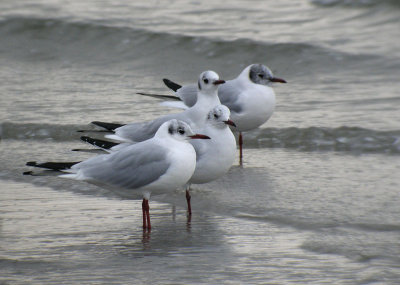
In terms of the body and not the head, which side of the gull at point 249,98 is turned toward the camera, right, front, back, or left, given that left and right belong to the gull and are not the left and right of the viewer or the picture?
right

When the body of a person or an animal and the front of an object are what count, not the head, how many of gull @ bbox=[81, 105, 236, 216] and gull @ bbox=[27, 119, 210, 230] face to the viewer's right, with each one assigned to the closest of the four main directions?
2

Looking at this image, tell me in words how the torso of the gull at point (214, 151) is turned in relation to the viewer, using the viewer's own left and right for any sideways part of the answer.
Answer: facing to the right of the viewer

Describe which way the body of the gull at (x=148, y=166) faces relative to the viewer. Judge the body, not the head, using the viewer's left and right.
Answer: facing to the right of the viewer

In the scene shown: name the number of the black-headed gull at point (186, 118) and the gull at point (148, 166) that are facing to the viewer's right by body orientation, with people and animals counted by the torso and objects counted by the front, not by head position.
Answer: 2

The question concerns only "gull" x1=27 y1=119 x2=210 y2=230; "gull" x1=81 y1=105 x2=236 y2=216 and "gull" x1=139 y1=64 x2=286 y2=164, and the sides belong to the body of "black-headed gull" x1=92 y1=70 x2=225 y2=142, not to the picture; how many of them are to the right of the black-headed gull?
2

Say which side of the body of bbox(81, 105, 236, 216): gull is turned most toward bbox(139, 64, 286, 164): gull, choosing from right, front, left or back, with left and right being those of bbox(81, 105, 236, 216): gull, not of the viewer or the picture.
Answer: left

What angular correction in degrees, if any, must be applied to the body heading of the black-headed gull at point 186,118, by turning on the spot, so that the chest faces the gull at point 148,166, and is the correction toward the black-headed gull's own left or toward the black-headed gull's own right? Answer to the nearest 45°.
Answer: approximately 90° to the black-headed gull's own right

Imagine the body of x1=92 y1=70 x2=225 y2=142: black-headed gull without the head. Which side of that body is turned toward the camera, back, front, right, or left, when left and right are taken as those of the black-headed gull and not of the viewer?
right
